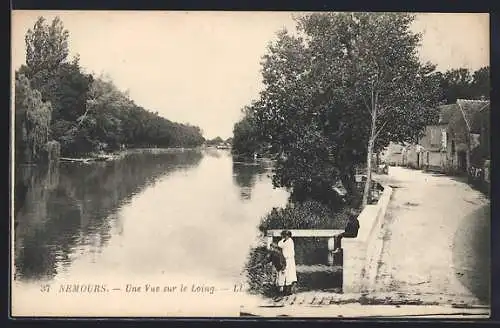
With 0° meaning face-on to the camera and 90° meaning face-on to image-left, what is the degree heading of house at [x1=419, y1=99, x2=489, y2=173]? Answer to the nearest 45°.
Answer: approximately 45°

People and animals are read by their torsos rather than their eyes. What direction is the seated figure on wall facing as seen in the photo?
to the viewer's left
